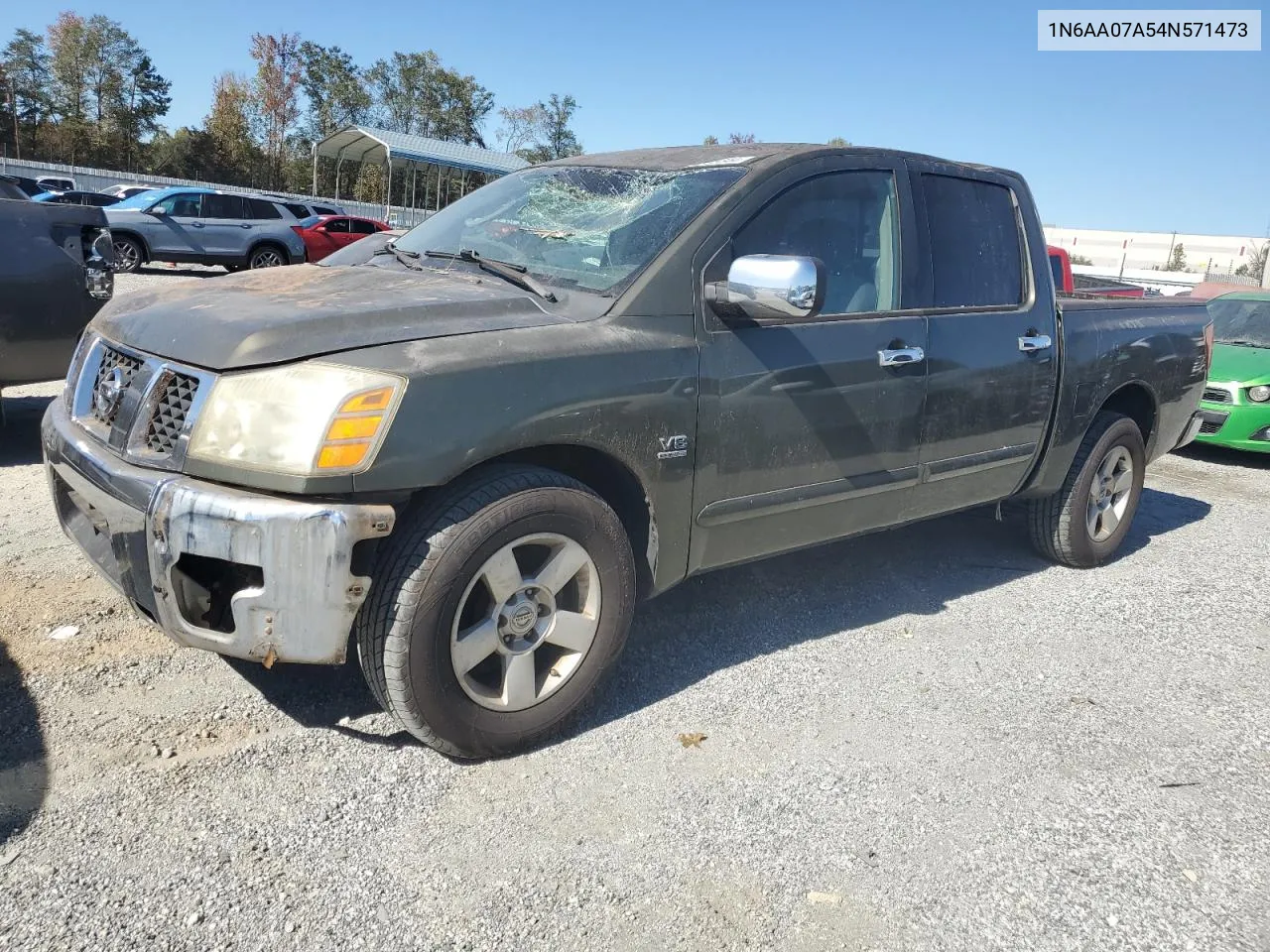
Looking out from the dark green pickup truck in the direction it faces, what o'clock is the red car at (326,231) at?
The red car is roughly at 4 o'clock from the dark green pickup truck.

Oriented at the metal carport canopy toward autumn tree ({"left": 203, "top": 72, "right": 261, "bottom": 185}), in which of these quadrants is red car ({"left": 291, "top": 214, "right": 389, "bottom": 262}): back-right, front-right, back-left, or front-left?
back-left

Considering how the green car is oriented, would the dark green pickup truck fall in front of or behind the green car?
in front

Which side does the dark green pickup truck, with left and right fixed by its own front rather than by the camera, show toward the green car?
back

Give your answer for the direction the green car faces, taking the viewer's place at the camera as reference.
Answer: facing the viewer and to the left of the viewer

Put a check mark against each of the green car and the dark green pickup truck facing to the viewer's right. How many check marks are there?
0

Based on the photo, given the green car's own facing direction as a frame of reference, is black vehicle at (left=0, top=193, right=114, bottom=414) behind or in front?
in front

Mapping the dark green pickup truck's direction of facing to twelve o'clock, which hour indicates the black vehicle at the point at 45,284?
The black vehicle is roughly at 3 o'clock from the dark green pickup truck.
